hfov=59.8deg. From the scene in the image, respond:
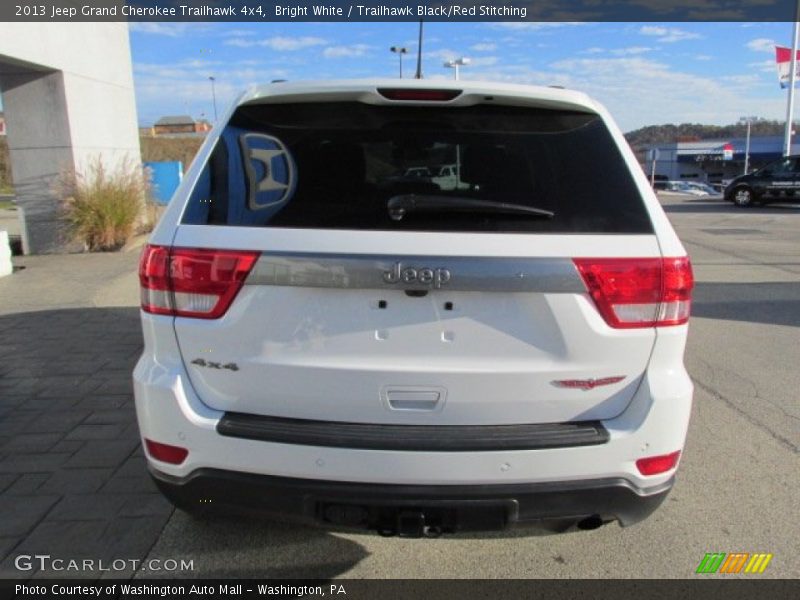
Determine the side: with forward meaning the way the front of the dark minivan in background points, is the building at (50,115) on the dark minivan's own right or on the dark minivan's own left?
on the dark minivan's own left

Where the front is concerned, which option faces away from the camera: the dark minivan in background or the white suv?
the white suv

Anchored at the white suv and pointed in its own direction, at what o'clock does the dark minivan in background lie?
The dark minivan in background is roughly at 1 o'clock from the white suv.

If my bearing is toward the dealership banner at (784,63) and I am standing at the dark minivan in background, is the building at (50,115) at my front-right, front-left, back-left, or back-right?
back-left

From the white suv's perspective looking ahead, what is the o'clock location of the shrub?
The shrub is roughly at 11 o'clock from the white suv.

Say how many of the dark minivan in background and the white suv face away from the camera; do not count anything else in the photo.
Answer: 1

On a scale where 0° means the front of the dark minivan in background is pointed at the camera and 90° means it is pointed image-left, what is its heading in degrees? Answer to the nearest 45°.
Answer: approximately 90°

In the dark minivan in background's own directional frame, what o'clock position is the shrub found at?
The shrub is roughly at 10 o'clock from the dark minivan in background.

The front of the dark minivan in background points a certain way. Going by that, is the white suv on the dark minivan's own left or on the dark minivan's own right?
on the dark minivan's own left

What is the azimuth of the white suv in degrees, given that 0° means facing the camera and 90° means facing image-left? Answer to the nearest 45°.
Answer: approximately 180°

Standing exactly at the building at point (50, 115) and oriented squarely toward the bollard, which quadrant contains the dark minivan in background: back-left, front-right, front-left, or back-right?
back-left
